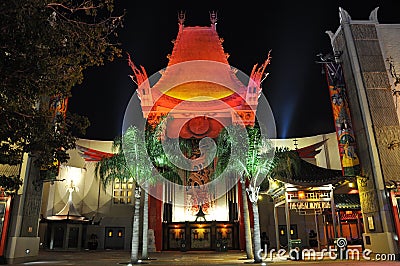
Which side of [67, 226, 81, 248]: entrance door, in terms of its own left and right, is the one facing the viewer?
front

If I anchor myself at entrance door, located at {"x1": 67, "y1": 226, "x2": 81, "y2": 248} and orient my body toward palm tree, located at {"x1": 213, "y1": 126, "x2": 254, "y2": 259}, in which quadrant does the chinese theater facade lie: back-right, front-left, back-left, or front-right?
front-left

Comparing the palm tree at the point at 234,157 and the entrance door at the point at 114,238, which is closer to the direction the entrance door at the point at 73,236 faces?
the palm tree

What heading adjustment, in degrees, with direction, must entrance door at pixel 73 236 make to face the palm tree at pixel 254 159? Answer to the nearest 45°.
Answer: approximately 45° to its left

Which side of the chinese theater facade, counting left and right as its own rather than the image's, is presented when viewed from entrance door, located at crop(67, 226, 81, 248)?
right

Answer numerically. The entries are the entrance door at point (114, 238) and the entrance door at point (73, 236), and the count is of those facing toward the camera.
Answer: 2

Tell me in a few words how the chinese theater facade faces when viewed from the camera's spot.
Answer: facing the viewer

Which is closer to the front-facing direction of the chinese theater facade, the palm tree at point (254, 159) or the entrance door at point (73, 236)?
the palm tree

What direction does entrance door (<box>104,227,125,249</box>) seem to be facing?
toward the camera
